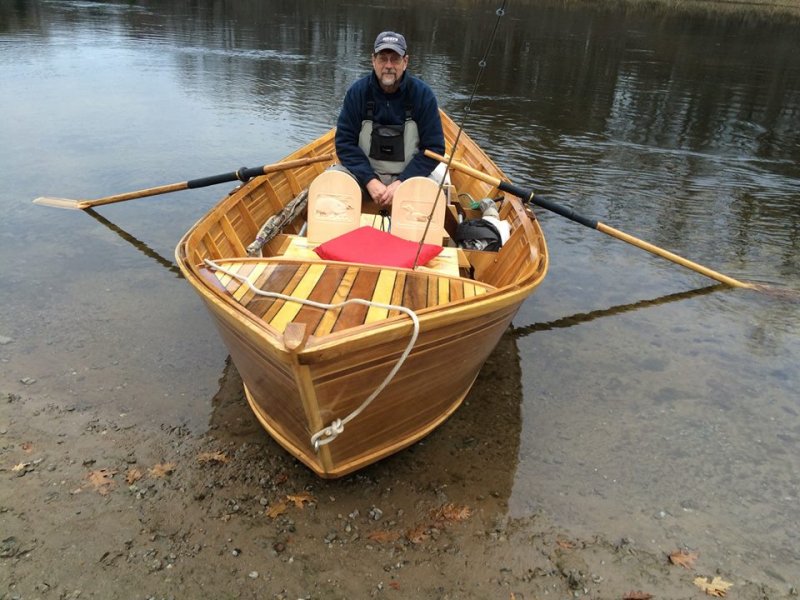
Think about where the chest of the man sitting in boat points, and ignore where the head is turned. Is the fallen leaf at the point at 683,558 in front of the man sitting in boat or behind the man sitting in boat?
in front

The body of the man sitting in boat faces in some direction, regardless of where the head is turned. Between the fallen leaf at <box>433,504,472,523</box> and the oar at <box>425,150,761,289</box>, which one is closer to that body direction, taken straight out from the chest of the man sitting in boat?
the fallen leaf

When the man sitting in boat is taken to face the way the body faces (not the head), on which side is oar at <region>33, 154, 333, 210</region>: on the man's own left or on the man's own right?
on the man's own right

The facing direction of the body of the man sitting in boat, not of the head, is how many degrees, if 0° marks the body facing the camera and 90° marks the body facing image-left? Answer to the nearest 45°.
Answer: approximately 0°

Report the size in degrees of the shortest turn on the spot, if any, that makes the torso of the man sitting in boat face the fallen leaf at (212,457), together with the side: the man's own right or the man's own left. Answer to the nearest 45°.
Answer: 0° — they already face it

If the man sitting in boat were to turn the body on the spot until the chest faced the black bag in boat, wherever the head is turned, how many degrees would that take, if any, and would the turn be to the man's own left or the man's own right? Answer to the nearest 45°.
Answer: approximately 90° to the man's own left

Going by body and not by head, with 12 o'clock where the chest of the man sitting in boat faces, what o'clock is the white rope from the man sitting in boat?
The white rope is roughly at 12 o'clock from the man sitting in boat.

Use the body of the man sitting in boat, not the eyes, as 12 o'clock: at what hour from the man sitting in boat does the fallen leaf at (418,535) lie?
The fallen leaf is roughly at 12 o'clock from the man sitting in boat.

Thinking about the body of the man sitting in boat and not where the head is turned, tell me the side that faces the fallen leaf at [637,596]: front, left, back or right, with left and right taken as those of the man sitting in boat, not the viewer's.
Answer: front

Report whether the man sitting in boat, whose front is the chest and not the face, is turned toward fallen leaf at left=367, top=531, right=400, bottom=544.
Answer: yes

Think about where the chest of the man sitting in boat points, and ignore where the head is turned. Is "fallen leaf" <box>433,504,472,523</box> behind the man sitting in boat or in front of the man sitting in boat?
in front

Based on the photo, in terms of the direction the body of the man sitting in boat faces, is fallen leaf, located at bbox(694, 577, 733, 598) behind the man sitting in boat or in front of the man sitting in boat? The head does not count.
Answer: in front

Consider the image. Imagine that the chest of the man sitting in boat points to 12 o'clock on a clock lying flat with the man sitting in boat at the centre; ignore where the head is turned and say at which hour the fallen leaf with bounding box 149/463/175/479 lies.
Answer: The fallen leaf is roughly at 1 o'clock from the man sitting in boat.

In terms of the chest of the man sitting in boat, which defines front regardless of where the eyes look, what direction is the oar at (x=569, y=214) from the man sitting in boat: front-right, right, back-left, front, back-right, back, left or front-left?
left
